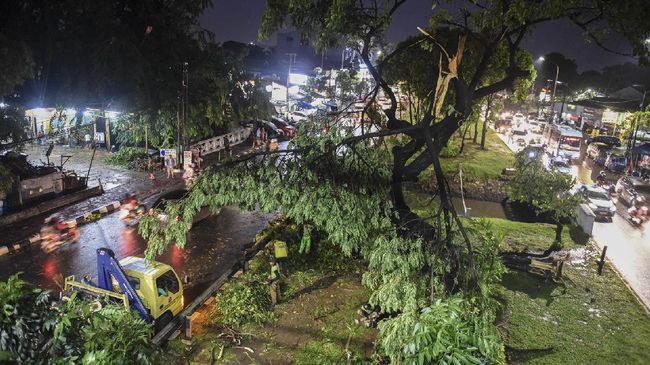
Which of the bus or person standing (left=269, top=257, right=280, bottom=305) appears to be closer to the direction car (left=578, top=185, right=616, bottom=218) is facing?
the person standing

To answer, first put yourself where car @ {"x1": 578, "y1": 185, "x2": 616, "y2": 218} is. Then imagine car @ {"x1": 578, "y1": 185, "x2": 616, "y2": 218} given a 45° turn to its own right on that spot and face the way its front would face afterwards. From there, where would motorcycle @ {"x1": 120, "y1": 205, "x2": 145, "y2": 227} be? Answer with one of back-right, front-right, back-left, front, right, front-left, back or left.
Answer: front-right

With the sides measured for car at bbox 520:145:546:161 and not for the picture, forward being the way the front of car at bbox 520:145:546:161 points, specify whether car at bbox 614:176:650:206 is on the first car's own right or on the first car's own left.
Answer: on the first car's own left

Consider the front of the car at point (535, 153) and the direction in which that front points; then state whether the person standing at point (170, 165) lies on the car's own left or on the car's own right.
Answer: on the car's own right

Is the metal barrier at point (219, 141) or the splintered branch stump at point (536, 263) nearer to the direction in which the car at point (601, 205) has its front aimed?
the splintered branch stump

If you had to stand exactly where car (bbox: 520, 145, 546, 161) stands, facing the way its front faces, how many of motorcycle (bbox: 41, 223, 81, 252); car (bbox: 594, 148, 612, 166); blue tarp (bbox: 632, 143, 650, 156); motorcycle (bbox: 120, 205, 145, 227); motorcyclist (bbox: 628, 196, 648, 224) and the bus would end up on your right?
2

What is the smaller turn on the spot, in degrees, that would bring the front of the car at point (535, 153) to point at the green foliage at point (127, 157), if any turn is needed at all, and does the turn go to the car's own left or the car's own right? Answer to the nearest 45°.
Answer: approximately 135° to the car's own right

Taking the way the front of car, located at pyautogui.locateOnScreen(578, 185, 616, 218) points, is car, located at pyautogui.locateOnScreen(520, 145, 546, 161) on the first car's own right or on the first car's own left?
on the first car's own right

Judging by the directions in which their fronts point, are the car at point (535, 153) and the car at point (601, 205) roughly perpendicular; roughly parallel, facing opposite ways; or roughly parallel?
roughly parallel

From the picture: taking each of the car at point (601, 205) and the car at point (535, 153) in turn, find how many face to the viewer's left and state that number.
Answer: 0
